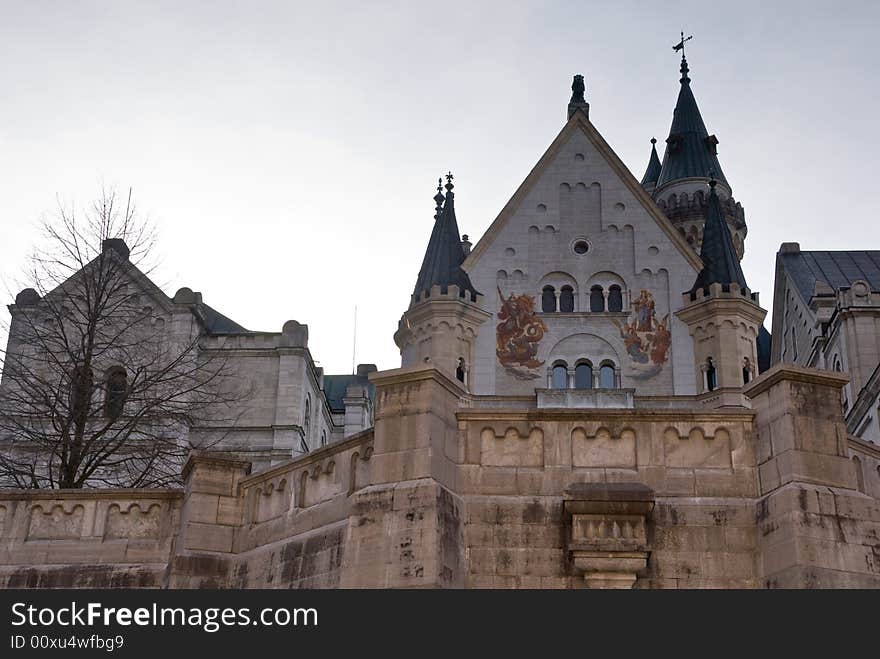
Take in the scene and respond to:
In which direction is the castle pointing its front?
toward the camera
